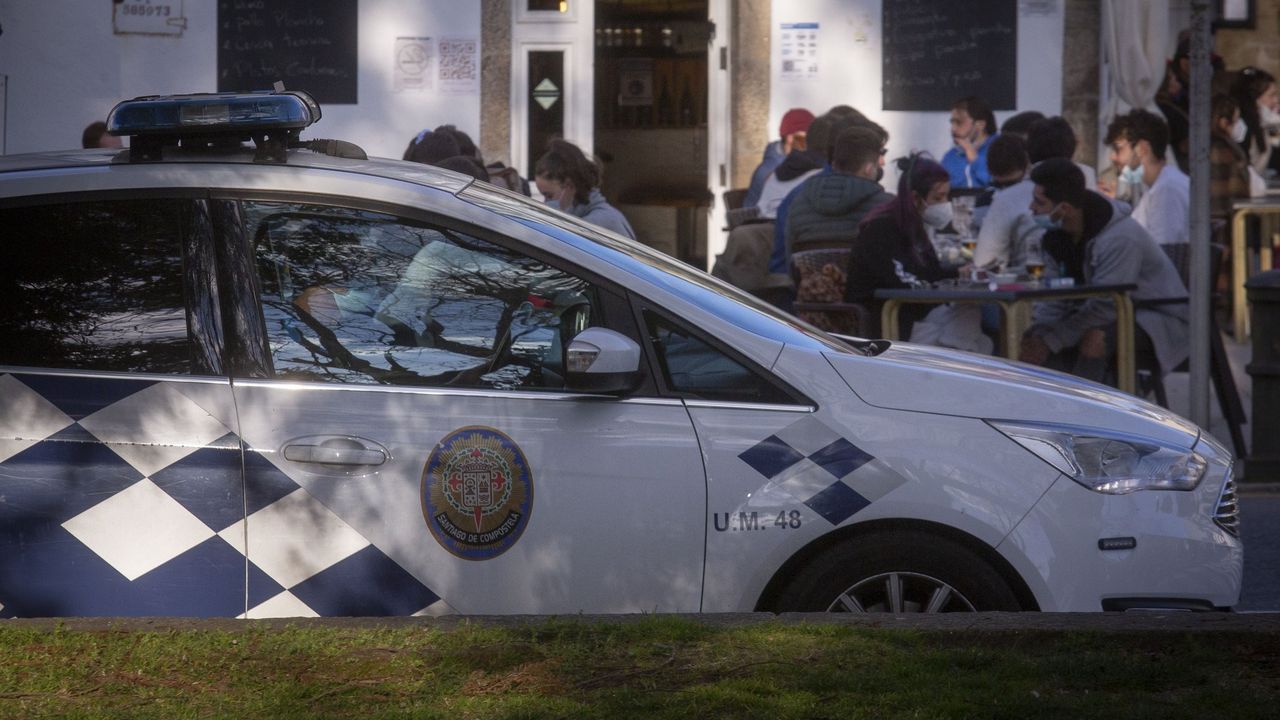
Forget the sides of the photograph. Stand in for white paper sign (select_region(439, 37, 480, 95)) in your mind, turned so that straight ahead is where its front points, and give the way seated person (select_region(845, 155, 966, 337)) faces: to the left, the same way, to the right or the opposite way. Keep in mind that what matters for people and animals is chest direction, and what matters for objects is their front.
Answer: to the left

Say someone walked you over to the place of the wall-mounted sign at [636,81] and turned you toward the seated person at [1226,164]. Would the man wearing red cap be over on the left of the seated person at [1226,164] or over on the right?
right

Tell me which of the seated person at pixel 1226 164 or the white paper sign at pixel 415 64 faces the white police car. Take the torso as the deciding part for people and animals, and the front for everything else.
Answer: the white paper sign

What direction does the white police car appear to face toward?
to the viewer's right

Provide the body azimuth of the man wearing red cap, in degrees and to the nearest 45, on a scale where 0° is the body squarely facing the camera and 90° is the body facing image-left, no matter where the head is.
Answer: approximately 270°

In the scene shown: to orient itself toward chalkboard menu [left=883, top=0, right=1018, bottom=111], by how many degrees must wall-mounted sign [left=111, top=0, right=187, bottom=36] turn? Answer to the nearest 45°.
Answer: approximately 90° to its left

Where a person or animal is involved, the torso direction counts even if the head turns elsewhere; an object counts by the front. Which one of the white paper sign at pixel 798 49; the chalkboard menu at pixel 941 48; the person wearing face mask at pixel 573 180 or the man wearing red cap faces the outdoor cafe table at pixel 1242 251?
the man wearing red cap

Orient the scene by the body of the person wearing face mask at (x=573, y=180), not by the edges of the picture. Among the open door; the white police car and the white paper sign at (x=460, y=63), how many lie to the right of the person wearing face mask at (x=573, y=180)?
2

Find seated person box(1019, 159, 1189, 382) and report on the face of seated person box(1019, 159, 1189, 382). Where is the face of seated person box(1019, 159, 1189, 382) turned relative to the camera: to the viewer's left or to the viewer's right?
to the viewer's left
